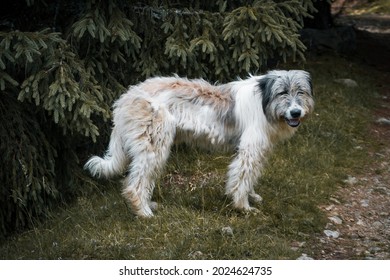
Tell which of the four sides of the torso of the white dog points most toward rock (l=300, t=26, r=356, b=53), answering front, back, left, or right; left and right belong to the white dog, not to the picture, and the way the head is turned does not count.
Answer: left

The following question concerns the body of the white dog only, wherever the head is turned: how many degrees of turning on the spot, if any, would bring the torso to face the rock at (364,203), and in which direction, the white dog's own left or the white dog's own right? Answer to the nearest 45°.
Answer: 0° — it already faces it

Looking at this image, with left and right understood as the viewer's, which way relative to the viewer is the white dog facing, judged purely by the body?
facing to the right of the viewer

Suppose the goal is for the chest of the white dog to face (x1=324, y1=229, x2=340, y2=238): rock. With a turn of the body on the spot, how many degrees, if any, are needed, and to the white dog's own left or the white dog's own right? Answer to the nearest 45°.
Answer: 0° — it already faces it

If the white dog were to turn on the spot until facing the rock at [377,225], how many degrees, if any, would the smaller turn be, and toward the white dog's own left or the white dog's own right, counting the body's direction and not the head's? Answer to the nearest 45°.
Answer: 0° — it already faces it

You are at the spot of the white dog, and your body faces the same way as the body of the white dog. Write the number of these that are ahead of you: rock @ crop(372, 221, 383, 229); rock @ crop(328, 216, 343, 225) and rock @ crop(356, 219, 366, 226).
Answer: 3

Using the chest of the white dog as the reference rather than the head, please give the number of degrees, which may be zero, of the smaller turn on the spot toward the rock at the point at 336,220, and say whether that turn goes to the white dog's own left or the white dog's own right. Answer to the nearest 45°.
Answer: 0° — it already faces it

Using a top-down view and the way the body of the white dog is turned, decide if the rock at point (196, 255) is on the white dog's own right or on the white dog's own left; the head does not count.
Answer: on the white dog's own right

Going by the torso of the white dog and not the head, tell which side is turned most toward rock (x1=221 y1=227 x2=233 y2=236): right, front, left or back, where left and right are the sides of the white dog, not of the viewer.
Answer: right

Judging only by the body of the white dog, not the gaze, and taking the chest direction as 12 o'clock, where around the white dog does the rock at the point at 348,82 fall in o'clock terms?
The rock is roughly at 10 o'clock from the white dog.
